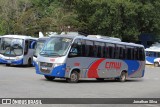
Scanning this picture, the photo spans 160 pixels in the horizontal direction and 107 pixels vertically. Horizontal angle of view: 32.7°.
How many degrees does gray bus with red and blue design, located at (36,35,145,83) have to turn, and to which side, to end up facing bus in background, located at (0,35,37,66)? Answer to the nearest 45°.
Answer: approximately 90° to its right
